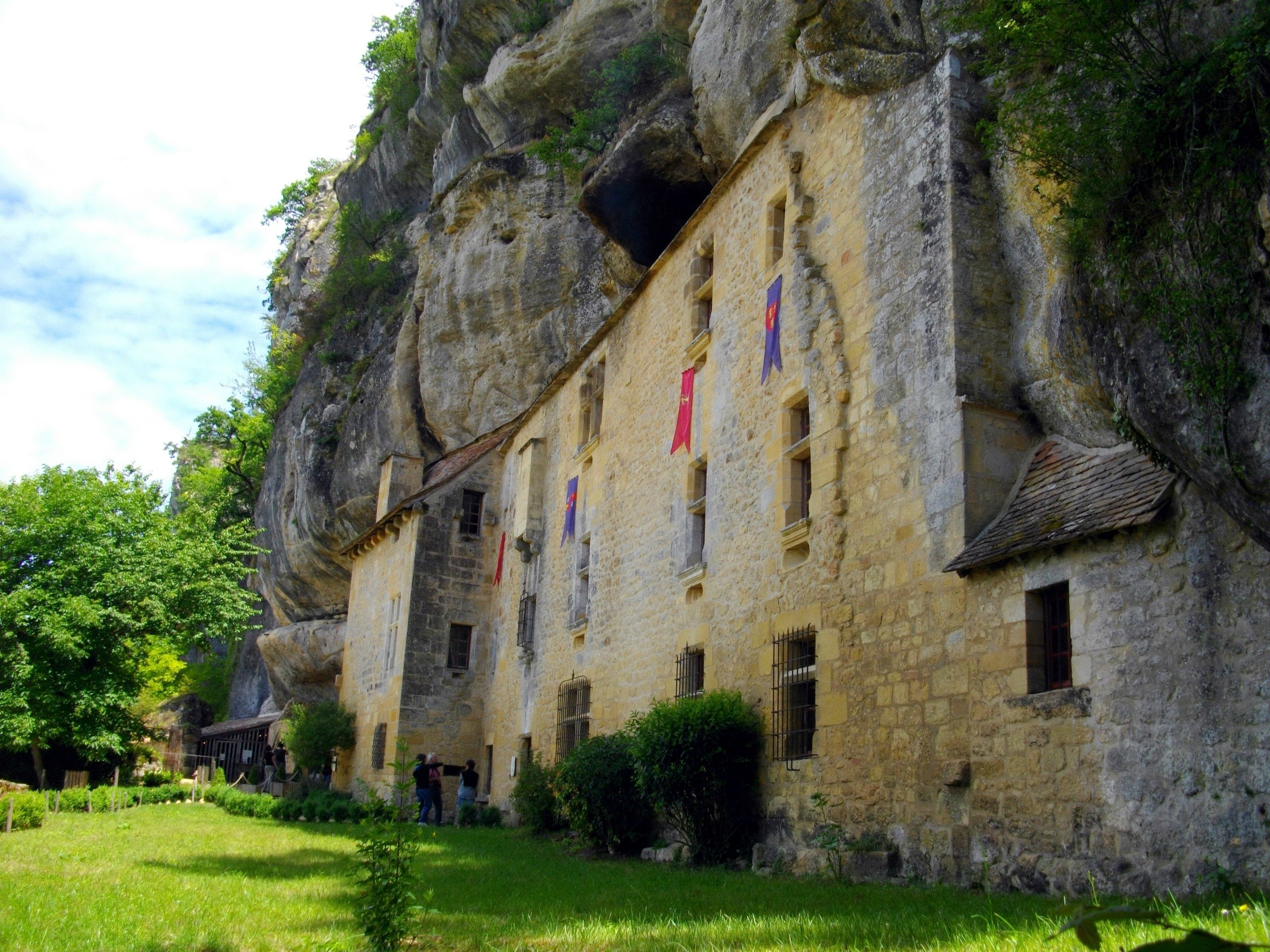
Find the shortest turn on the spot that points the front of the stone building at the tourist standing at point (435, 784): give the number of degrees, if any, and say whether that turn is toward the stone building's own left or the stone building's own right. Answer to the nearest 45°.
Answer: approximately 90° to the stone building's own right

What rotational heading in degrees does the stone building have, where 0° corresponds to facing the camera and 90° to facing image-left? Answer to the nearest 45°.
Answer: approximately 45°

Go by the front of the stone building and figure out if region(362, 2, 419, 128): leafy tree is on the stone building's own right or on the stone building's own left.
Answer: on the stone building's own right

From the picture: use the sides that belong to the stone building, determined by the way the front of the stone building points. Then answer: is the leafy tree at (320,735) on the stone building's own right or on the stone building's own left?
on the stone building's own right

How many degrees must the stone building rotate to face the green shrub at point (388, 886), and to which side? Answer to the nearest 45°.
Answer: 0° — it already faces it

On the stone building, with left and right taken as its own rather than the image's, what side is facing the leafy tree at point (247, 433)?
right
